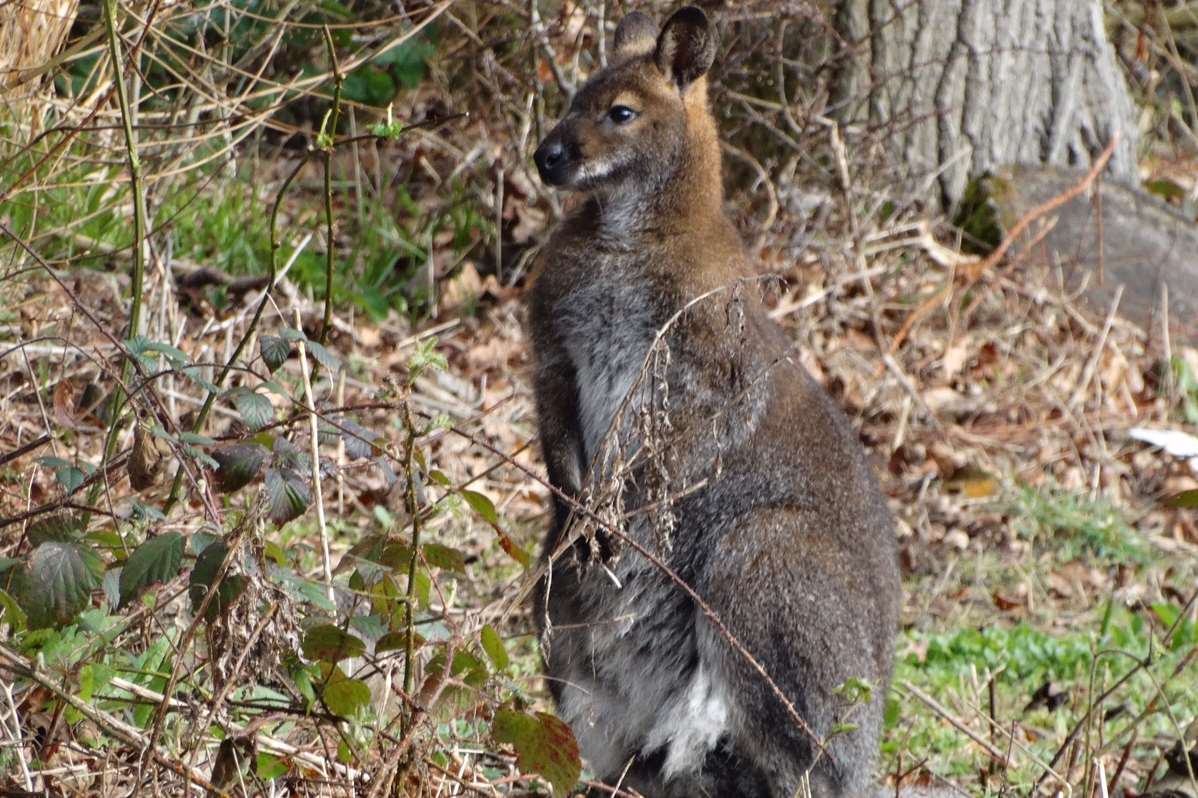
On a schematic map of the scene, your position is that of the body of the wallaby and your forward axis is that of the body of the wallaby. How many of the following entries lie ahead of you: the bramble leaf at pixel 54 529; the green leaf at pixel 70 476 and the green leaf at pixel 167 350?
3

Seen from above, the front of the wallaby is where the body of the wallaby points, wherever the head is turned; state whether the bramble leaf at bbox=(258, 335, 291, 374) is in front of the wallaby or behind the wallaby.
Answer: in front

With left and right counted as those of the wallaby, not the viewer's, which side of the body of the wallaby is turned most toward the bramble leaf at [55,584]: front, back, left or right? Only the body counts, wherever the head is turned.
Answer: front

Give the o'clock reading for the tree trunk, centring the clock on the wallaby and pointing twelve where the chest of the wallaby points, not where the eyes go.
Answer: The tree trunk is roughly at 5 o'clock from the wallaby.

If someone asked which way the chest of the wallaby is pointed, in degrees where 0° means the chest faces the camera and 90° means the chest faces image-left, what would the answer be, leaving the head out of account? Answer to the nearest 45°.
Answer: approximately 45°

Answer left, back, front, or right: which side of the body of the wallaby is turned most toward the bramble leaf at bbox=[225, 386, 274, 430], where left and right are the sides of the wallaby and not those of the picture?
front

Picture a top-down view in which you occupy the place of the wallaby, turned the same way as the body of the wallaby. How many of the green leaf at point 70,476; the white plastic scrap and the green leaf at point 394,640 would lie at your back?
1

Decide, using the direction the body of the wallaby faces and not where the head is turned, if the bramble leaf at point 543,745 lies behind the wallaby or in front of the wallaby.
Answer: in front

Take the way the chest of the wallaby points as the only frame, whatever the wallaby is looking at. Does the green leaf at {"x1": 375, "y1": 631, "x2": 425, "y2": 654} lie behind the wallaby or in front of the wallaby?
in front
